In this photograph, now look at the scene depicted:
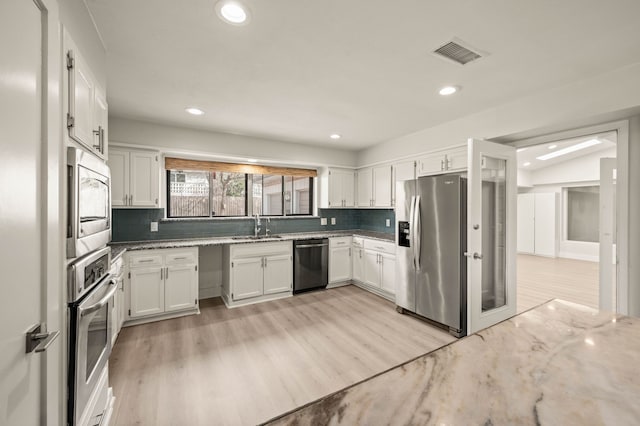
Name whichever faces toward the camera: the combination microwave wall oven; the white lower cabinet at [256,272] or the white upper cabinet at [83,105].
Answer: the white lower cabinet

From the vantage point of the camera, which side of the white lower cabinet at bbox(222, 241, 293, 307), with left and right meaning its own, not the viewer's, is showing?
front

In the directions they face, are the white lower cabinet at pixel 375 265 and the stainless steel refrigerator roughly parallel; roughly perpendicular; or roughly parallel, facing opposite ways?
roughly parallel

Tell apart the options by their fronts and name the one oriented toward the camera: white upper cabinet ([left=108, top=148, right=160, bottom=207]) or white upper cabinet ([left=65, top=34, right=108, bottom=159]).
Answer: white upper cabinet ([left=108, top=148, right=160, bottom=207])

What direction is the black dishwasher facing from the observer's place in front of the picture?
facing the viewer and to the right of the viewer

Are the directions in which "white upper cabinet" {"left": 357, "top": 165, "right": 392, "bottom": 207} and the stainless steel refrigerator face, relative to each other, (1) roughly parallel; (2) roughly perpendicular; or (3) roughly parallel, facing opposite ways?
roughly parallel

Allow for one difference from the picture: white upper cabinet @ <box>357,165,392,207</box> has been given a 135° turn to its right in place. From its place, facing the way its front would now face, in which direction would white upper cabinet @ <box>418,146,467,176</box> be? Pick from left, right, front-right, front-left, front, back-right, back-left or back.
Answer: back-right

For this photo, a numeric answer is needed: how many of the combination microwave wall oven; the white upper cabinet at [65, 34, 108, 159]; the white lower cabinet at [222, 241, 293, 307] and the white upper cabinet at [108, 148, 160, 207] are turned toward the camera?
2

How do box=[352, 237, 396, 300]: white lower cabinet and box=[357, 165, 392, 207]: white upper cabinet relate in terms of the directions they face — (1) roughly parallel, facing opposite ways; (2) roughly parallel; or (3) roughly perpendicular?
roughly parallel

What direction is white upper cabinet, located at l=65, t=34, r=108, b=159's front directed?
to the viewer's right

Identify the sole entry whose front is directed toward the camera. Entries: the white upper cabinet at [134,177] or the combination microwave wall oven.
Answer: the white upper cabinet
